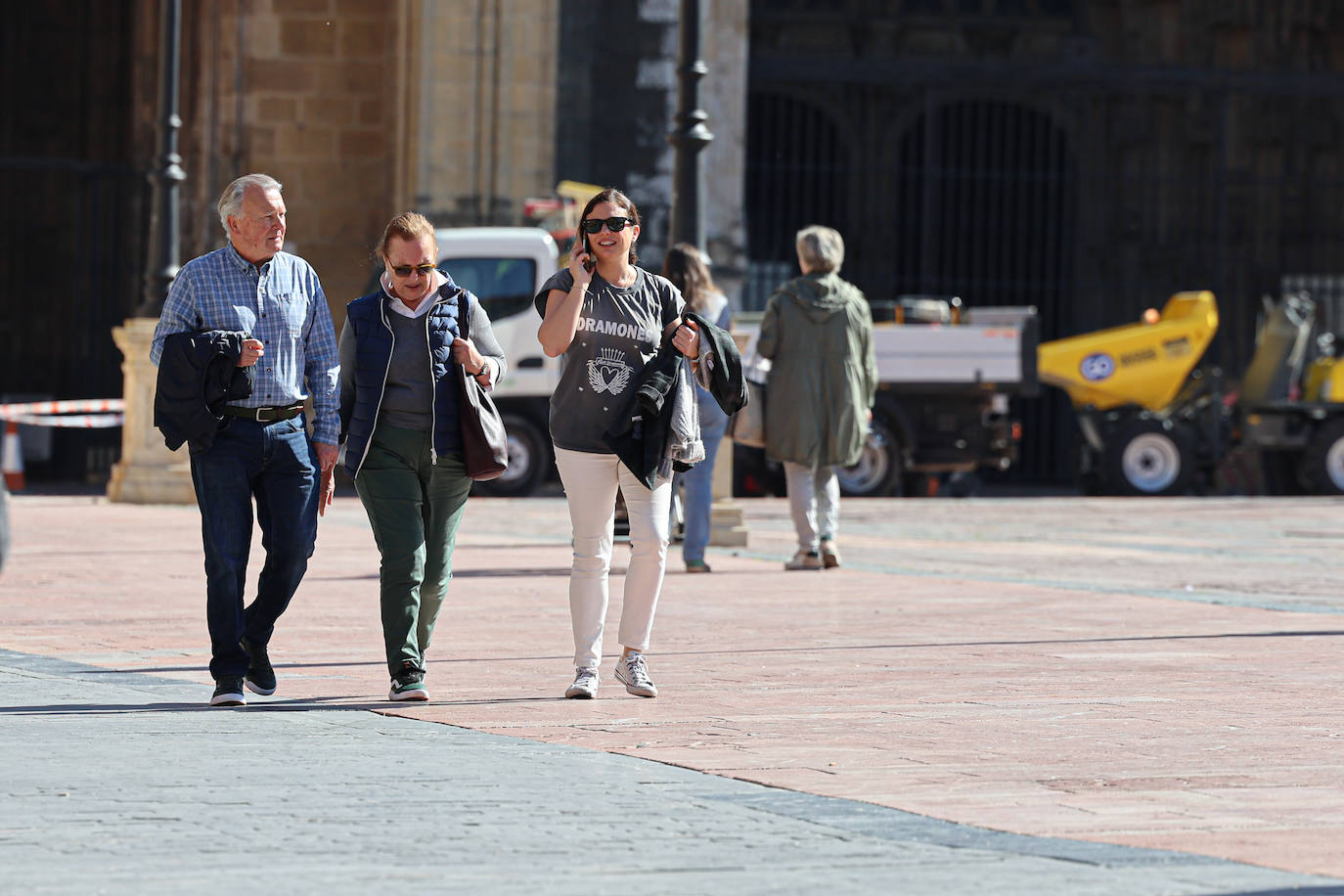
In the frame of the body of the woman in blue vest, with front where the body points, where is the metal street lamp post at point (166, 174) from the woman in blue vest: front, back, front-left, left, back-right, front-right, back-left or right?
back

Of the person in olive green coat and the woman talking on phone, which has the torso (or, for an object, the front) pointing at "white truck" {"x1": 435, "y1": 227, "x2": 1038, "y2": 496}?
the person in olive green coat

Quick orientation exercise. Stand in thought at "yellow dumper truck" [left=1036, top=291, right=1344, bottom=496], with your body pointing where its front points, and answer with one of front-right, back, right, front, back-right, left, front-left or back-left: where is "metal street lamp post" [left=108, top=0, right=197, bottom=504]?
front-left

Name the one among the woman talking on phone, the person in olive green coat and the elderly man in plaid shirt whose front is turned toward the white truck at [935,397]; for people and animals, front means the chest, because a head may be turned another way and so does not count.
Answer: the person in olive green coat

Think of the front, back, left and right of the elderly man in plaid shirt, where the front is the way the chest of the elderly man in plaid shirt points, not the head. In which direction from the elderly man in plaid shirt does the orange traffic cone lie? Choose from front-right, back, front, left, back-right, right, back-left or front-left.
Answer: back

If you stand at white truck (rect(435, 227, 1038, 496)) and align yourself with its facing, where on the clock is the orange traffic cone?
The orange traffic cone is roughly at 12 o'clock from the white truck.

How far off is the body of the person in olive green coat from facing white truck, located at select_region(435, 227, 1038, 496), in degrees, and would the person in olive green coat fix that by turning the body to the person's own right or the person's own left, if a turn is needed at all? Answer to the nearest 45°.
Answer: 0° — they already face it

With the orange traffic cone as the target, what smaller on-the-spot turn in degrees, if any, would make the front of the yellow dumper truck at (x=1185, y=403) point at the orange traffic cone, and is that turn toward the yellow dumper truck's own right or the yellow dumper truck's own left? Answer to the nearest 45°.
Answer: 0° — it already faces it

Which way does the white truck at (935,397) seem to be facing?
to the viewer's left

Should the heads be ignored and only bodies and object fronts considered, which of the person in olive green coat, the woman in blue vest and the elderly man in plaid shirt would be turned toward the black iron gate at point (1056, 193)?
the person in olive green coat

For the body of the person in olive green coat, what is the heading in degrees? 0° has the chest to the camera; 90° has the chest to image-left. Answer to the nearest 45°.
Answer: approximately 180°

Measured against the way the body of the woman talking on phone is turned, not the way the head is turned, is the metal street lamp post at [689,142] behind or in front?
behind

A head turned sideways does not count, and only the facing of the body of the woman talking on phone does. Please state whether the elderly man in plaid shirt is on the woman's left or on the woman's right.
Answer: on the woman's right

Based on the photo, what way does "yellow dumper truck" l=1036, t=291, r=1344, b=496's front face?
to the viewer's left
